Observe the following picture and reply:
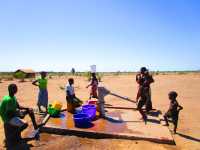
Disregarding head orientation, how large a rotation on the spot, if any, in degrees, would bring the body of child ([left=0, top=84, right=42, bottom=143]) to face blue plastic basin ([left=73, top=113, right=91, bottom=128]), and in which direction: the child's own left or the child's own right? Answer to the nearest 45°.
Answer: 0° — they already face it

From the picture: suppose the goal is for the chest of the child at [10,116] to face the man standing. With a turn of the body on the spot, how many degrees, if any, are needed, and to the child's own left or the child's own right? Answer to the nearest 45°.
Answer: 0° — they already face them

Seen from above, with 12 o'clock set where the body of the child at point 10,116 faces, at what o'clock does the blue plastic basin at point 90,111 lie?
The blue plastic basin is roughly at 11 o'clock from the child.

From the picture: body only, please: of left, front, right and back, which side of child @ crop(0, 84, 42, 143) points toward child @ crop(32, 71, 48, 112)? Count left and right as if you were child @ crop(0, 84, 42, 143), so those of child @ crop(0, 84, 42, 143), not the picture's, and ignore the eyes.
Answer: left

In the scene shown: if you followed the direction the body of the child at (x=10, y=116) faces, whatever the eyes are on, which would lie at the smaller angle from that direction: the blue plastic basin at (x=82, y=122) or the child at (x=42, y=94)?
the blue plastic basin

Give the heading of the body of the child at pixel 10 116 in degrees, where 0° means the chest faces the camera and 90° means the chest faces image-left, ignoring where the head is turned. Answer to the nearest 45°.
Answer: approximately 270°

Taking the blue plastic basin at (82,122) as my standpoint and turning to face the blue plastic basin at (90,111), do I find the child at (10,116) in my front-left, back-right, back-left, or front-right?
back-left

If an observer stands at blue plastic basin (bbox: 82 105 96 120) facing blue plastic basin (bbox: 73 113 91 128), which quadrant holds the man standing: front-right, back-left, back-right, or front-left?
back-left
